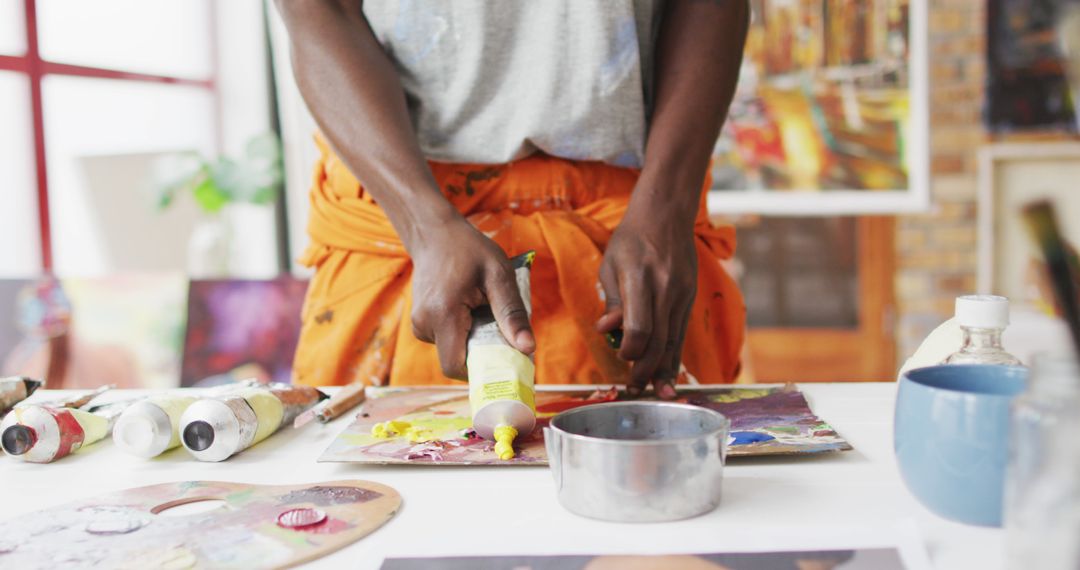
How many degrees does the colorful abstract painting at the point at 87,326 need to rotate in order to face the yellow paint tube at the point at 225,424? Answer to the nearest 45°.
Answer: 0° — it already faces it

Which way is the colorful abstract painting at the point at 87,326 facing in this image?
toward the camera

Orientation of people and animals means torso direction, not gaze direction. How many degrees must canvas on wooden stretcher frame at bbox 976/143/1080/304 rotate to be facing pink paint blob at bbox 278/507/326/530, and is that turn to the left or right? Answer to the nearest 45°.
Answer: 0° — it already faces it

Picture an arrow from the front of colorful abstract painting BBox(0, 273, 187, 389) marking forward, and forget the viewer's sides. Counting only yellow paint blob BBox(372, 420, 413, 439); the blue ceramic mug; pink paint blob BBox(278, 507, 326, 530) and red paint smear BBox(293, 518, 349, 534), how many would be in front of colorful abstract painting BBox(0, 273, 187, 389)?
4

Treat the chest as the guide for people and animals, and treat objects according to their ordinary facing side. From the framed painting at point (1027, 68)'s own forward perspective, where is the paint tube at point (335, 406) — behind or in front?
in front

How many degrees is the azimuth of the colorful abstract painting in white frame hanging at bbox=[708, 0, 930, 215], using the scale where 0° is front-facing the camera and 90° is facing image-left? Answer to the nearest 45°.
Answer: approximately 0°

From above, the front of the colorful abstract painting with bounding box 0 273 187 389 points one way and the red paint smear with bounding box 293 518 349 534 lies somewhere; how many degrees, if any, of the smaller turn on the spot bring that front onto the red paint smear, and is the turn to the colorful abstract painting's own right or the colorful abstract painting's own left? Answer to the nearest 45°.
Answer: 0° — it already faces it

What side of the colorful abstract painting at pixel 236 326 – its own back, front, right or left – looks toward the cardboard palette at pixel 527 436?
front

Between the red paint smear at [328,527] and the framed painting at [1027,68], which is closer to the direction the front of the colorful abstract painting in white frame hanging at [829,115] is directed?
the red paint smear

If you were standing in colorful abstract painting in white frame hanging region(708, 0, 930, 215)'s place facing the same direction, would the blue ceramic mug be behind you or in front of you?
in front

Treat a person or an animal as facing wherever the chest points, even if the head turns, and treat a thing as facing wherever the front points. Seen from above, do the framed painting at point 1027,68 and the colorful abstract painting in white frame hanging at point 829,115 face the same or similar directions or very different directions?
same or similar directions

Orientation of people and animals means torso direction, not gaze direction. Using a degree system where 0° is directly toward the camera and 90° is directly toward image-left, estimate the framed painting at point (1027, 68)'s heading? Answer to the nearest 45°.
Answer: approximately 0°

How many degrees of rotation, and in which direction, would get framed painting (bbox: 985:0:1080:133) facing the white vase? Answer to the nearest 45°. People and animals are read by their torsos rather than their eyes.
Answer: approximately 45° to its right

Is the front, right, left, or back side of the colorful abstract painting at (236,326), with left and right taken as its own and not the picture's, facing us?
front
